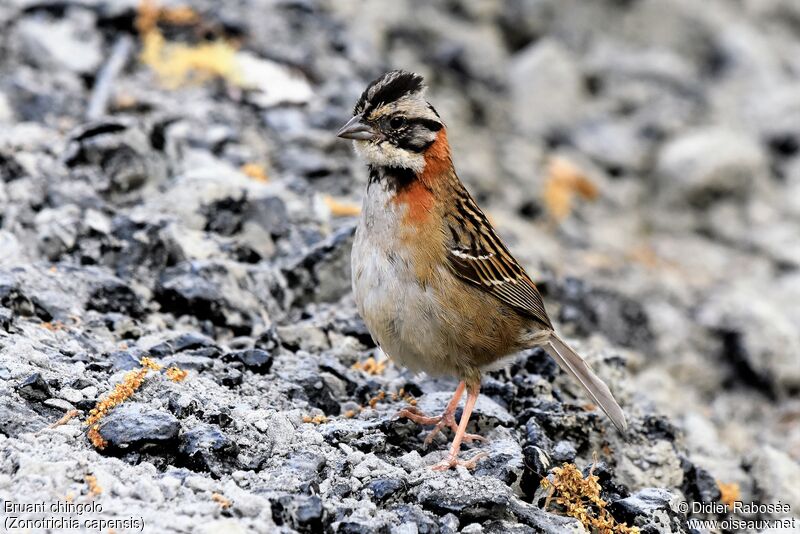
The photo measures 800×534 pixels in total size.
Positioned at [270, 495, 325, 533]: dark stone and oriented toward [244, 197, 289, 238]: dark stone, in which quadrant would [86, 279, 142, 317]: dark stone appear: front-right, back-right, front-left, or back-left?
front-left

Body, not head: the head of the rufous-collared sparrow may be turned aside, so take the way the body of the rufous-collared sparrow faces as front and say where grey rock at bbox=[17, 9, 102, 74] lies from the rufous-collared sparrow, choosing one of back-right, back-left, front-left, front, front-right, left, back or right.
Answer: right

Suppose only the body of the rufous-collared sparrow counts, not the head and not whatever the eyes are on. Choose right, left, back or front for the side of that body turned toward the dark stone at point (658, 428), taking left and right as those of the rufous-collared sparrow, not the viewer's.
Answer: back

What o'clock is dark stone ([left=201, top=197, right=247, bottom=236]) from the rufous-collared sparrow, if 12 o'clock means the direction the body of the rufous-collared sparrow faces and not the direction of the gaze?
The dark stone is roughly at 3 o'clock from the rufous-collared sparrow.

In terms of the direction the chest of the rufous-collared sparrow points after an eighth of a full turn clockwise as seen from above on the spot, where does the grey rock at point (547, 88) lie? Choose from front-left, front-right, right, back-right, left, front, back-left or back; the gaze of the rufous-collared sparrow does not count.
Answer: right

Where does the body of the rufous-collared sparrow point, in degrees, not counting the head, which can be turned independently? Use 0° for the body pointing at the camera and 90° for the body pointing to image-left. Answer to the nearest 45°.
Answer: approximately 45°

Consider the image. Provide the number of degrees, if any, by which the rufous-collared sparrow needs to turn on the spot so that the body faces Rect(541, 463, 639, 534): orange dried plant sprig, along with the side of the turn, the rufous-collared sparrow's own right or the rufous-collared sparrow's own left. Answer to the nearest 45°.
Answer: approximately 135° to the rufous-collared sparrow's own left

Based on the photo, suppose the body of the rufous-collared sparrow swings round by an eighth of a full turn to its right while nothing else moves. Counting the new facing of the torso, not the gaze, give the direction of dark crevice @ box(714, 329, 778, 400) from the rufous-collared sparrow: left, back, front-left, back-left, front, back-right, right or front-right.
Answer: back-right

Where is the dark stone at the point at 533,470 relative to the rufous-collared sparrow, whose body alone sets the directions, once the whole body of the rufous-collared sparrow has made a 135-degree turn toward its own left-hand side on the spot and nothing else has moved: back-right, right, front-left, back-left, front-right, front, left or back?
front

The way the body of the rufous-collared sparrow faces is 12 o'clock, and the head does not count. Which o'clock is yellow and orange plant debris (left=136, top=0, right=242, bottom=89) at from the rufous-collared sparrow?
The yellow and orange plant debris is roughly at 3 o'clock from the rufous-collared sparrow.

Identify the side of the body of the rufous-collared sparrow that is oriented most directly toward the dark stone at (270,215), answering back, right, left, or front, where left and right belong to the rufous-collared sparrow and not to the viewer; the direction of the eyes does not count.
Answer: right

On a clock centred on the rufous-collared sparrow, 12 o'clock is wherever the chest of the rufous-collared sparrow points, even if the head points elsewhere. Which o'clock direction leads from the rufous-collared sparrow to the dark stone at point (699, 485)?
The dark stone is roughly at 7 o'clock from the rufous-collared sparrow.

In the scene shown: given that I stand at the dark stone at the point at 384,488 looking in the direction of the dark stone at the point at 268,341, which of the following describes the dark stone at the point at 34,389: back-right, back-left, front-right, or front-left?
front-left
